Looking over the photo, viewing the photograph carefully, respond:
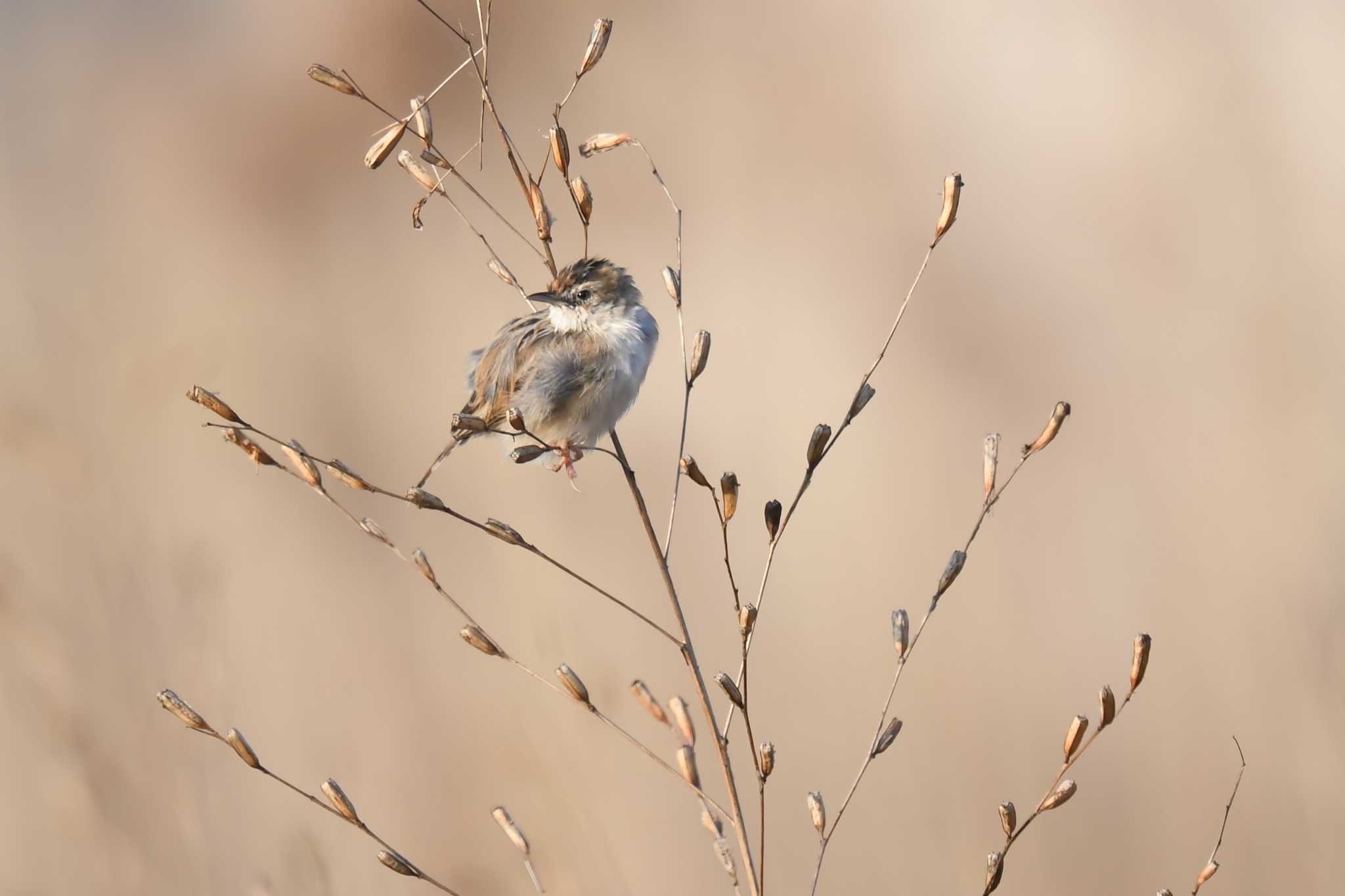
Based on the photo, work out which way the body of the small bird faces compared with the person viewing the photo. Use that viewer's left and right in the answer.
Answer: facing the viewer and to the right of the viewer
